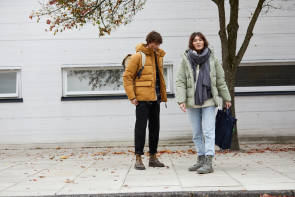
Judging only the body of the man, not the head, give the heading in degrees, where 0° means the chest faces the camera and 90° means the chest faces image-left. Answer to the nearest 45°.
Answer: approximately 315°
